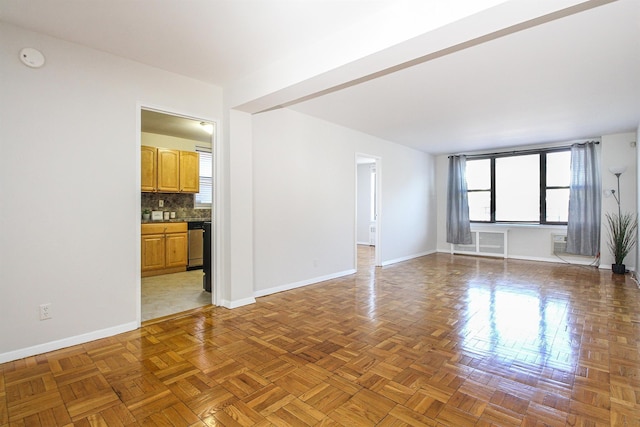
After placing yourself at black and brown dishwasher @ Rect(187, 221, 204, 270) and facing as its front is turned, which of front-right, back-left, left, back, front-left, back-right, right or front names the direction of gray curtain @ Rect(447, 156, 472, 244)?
front-left

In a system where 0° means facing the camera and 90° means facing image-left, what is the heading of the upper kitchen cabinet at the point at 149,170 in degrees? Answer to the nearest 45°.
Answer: approximately 315°
